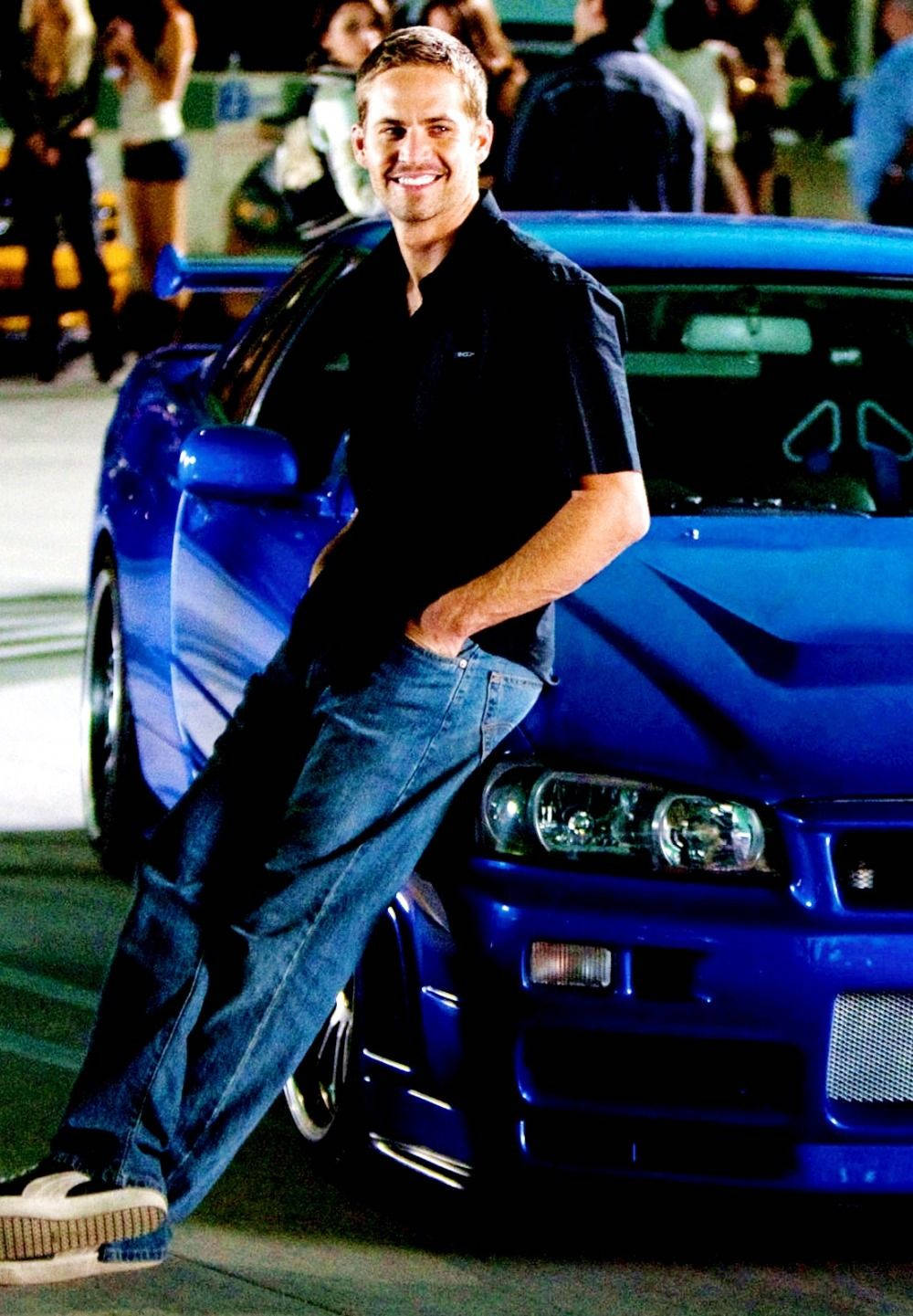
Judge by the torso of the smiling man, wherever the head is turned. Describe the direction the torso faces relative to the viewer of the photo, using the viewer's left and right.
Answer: facing the viewer and to the left of the viewer

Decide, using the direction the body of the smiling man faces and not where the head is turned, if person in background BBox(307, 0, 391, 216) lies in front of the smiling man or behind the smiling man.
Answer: behind

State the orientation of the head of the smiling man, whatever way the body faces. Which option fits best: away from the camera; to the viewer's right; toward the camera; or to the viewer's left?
toward the camera

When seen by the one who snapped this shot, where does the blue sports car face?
facing the viewer and to the right of the viewer

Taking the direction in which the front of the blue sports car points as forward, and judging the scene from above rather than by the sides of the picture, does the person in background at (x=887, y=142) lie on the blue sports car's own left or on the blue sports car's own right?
on the blue sports car's own left

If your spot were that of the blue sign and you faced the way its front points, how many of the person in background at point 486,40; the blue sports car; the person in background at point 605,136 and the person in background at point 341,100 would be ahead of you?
4

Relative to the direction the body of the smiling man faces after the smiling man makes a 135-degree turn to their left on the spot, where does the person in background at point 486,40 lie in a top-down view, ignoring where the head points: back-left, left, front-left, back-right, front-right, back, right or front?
left

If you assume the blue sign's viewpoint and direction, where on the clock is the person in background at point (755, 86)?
The person in background is roughly at 10 o'clock from the blue sign.

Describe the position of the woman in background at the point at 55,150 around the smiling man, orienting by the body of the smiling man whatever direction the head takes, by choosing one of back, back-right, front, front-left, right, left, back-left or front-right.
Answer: back-right

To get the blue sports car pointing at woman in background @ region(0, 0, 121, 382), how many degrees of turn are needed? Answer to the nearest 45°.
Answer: approximately 135° to its left

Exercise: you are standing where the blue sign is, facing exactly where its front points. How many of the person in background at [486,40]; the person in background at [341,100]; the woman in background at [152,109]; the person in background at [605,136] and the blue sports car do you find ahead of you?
5

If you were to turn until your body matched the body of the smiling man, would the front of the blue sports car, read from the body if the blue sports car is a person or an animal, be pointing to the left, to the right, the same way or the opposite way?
to the left

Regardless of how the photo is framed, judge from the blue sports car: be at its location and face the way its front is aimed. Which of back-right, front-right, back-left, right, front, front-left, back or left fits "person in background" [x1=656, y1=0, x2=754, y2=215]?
back-left

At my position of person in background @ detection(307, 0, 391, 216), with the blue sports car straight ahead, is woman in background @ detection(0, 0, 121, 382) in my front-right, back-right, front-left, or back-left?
back-right

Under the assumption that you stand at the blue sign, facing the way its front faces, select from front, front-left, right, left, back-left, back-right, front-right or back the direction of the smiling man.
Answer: front

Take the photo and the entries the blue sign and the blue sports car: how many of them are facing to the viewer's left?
0

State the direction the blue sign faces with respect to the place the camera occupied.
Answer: facing the viewer
